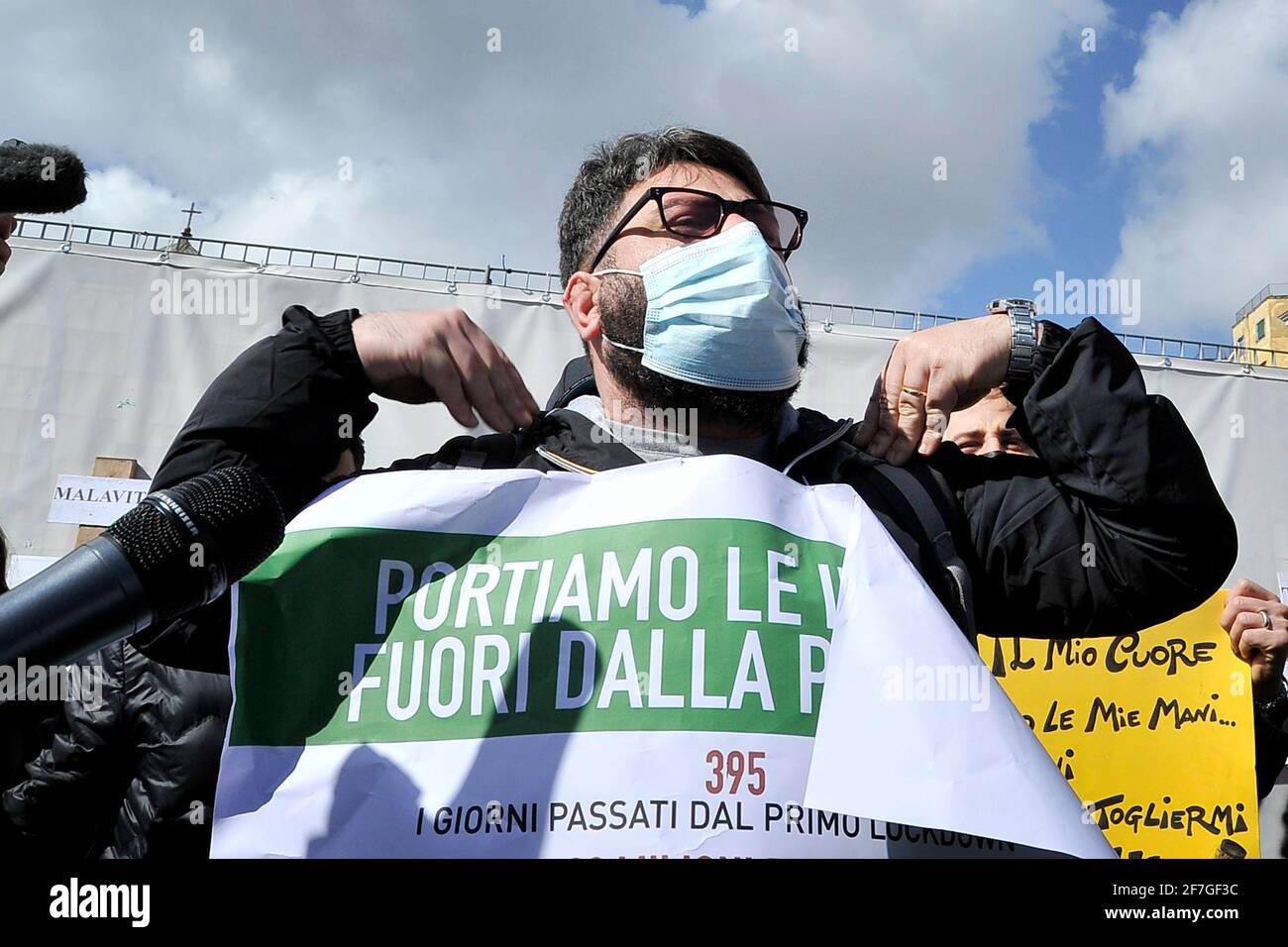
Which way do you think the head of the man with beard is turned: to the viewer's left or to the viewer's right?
to the viewer's right

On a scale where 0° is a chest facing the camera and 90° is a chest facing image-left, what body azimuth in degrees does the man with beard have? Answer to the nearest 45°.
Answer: approximately 0°

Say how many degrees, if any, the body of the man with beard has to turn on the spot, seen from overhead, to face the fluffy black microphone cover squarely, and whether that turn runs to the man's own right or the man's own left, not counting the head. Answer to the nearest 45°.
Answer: approximately 45° to the man's own right

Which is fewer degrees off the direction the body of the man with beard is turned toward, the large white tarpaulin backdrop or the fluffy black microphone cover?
the fluffy black microphone cover

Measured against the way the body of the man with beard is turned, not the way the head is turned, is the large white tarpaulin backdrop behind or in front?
behind
